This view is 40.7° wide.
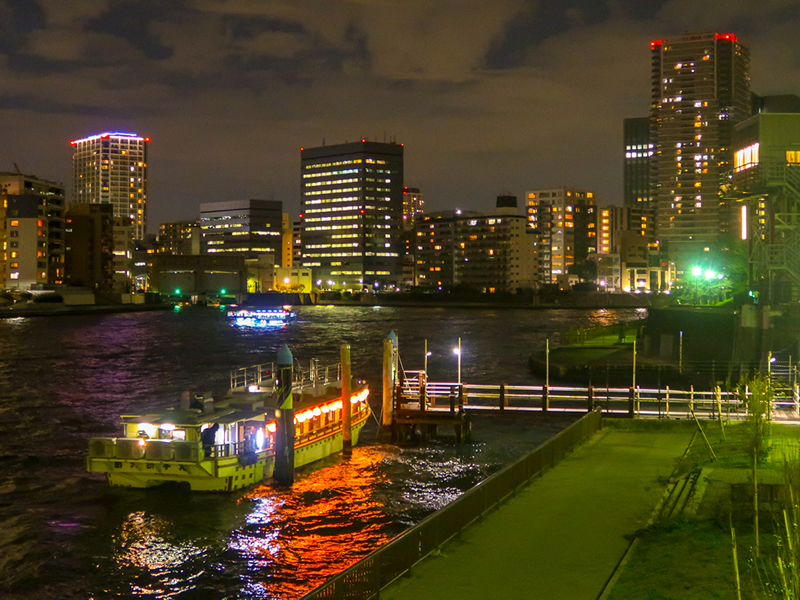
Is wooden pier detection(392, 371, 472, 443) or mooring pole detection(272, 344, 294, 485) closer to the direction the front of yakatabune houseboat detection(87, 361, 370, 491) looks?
the wooden pier

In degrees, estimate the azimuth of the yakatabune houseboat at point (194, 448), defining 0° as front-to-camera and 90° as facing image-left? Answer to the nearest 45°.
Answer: approximately 225°

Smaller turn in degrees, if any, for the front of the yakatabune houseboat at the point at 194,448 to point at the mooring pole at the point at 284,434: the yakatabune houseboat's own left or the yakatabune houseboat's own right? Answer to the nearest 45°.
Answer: approximately 45° to the yakatabune houseboat's own right

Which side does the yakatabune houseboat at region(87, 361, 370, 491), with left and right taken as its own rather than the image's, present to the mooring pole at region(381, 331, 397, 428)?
front

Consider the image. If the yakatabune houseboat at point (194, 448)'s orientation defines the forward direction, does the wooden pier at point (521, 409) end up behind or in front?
in front

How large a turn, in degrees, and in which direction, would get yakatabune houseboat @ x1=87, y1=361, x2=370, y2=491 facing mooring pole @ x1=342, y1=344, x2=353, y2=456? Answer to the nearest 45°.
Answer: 0° — it already faces it

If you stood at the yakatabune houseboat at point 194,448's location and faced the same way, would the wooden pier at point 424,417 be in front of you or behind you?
in front
